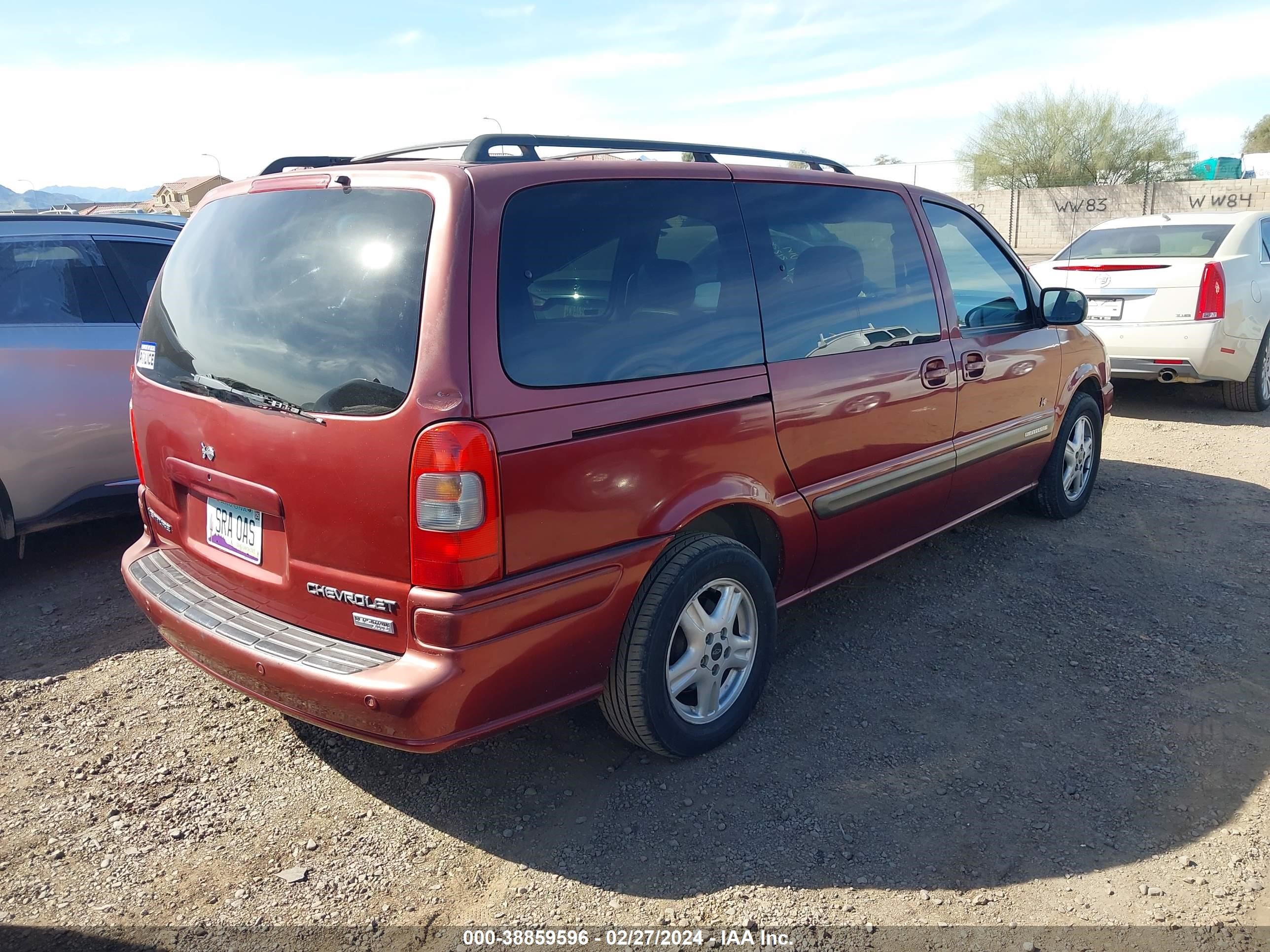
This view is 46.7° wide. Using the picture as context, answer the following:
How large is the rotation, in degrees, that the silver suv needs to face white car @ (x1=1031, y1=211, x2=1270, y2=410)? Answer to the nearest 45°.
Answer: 0° — it already faces it

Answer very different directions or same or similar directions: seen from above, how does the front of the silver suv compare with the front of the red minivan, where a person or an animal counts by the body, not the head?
same or similar directions

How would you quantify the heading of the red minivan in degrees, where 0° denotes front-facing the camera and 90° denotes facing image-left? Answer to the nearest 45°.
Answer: approximately 225°

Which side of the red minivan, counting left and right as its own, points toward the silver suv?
left

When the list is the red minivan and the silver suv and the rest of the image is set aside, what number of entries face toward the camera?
0

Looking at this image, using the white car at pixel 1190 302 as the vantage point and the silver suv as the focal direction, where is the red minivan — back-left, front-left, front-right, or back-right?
front-left

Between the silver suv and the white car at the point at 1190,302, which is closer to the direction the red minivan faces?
the white car

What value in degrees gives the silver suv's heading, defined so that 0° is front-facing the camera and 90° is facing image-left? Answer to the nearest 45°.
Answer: approximately 270°

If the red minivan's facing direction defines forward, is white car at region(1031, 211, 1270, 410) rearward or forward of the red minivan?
forward

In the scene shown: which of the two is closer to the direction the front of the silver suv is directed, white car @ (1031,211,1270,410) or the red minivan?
the white car

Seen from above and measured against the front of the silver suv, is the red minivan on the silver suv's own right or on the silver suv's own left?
on the silver suv's own right
